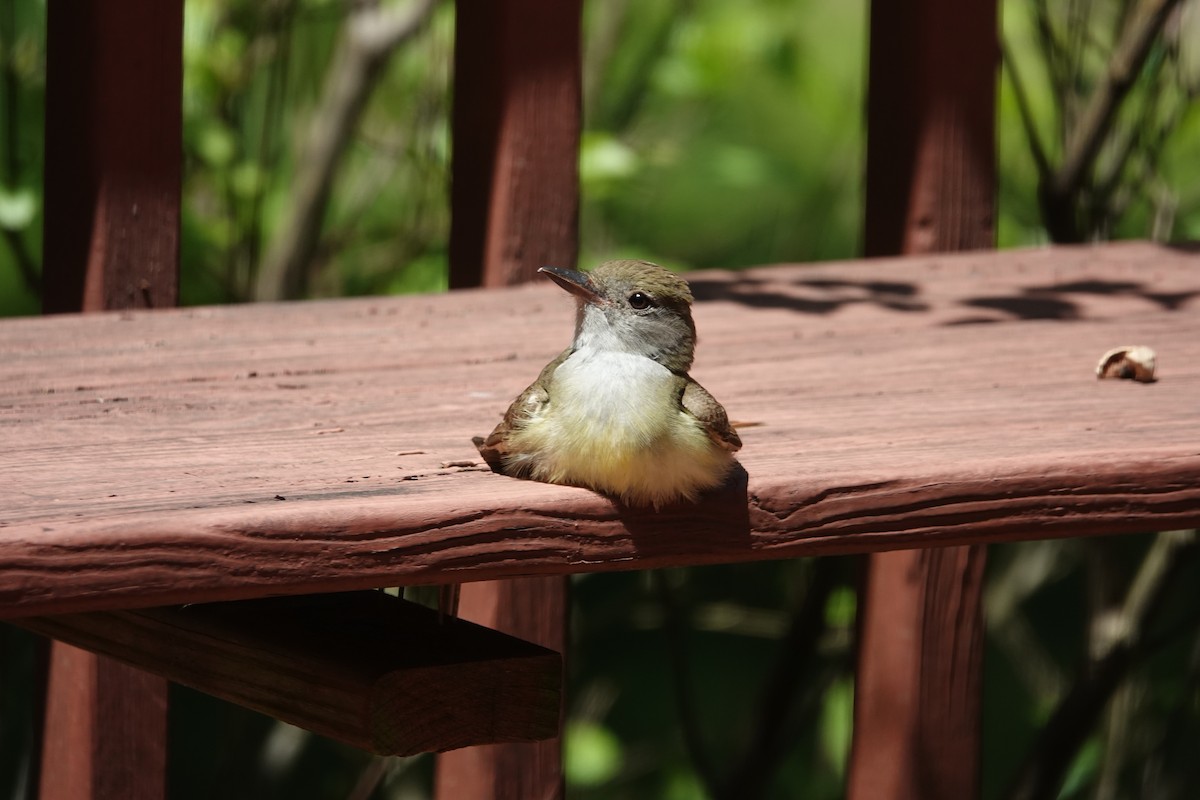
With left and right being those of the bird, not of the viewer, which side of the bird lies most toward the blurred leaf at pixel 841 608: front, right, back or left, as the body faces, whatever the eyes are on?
back

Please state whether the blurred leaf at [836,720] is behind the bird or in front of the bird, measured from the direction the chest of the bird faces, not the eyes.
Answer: behind

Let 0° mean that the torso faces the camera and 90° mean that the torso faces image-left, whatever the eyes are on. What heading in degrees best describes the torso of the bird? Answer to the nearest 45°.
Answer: approximately 0°

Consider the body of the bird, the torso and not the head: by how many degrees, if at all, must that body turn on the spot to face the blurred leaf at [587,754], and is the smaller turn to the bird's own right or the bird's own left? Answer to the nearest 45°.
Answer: approximately 180°

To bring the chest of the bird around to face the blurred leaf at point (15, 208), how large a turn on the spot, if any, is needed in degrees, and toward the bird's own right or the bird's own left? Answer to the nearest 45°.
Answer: approximately 135° to the bird's own right

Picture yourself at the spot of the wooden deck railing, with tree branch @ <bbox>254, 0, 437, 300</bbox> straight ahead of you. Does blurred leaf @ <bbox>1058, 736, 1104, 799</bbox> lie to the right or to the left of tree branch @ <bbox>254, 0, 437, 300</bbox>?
right

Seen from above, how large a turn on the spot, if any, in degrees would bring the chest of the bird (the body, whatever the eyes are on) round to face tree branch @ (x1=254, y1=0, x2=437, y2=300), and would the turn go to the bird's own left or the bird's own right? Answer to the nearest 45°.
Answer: approximately 180°
